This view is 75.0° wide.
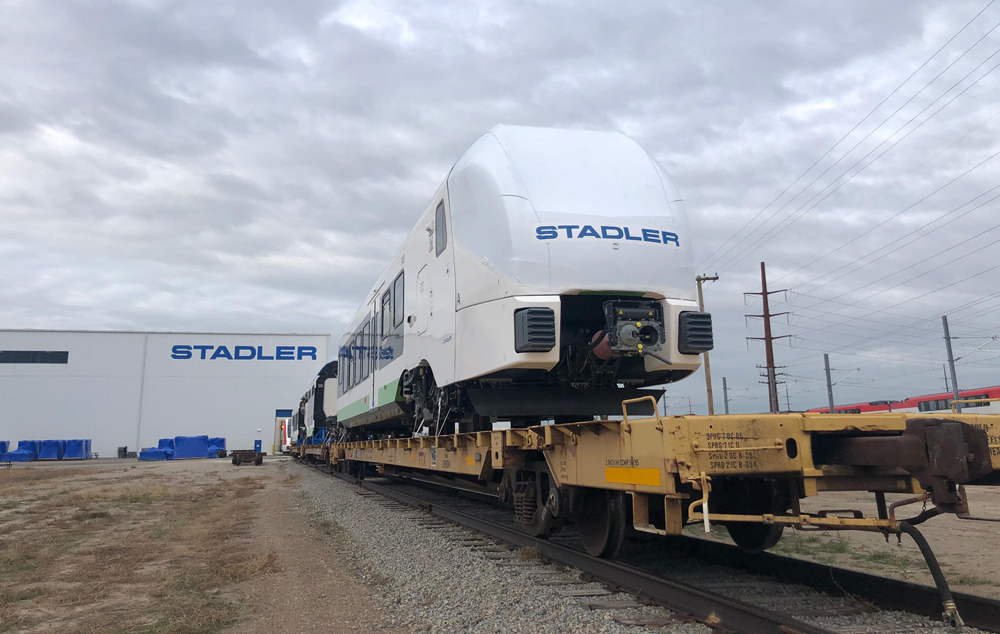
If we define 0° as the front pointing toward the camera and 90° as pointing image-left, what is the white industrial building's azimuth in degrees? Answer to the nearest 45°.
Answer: approximately 0°

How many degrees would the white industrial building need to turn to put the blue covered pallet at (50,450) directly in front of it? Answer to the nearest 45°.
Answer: approximately 90° to its right

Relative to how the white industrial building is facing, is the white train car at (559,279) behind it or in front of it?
in front

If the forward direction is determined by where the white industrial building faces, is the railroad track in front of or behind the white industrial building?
in front

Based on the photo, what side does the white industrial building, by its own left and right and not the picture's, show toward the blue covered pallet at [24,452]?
right
